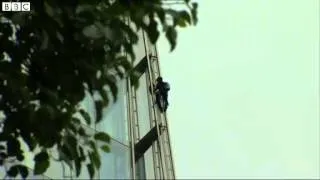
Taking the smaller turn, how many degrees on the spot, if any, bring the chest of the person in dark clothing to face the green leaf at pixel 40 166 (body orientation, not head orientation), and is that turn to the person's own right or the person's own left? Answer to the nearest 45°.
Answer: approximately 135° to the person's own left

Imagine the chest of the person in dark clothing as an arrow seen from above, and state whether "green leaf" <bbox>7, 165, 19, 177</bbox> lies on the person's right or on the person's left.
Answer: on the person's left

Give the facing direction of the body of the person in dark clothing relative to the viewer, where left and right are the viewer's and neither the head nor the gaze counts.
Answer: facing away from the viewer and to the left of the viewer

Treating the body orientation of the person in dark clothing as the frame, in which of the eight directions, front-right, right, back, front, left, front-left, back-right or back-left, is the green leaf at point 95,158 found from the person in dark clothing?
back-left

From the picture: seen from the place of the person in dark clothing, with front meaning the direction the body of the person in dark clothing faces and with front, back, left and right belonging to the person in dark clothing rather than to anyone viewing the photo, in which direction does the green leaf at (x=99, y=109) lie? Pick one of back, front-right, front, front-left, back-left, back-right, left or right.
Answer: back-left

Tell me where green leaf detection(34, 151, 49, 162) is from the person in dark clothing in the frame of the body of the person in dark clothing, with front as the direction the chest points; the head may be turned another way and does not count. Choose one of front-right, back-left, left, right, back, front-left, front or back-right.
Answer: back-left
